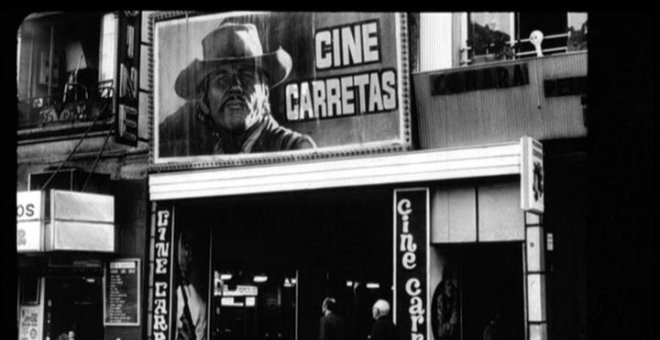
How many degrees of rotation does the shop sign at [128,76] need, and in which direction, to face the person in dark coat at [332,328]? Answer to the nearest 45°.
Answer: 0° — it already faces them

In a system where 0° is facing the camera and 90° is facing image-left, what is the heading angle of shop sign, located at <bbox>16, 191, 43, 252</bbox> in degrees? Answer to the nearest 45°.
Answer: approximately 0°

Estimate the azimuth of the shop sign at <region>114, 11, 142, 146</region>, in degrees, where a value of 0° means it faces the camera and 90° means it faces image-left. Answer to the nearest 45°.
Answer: approximately 315°
